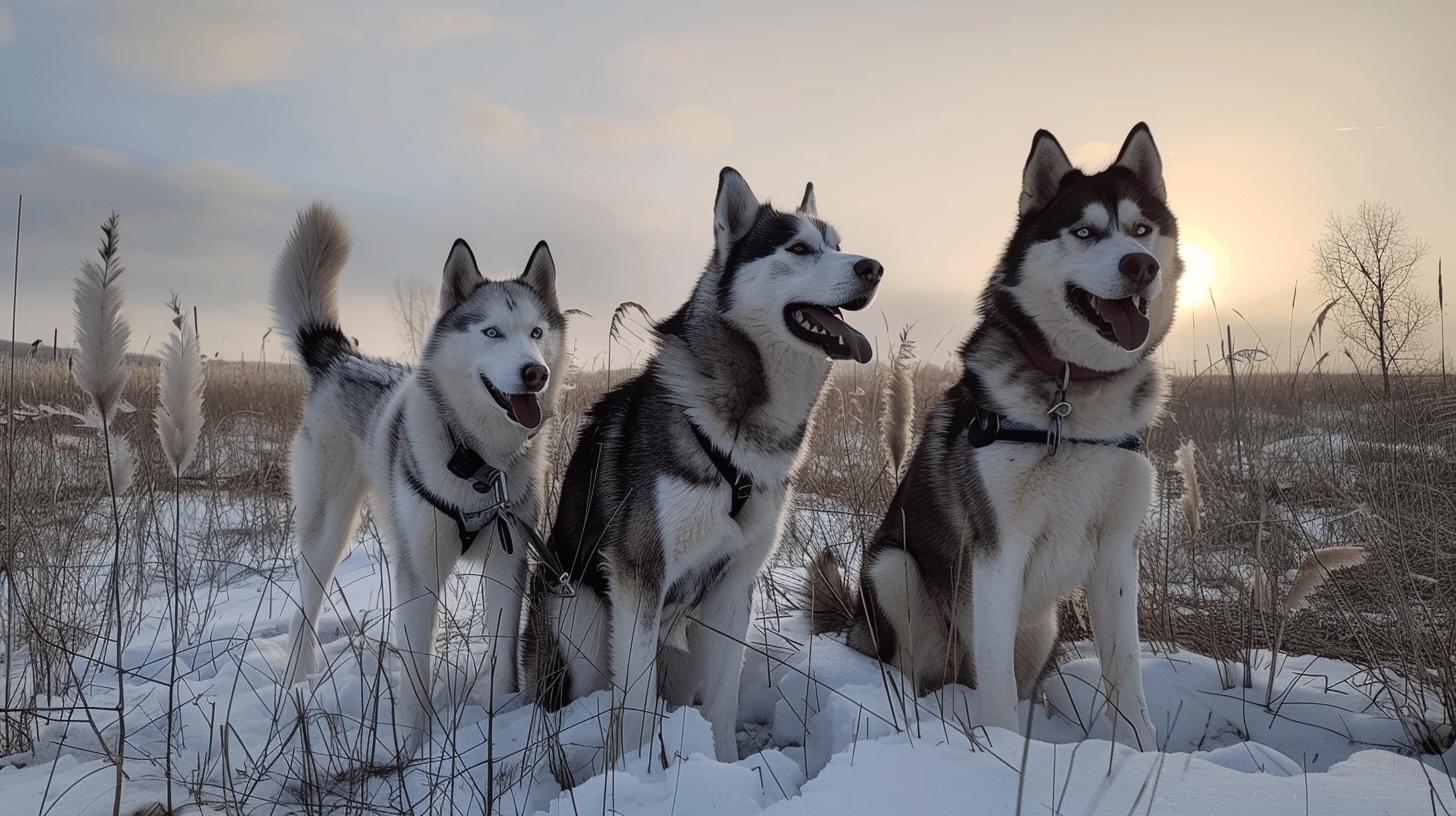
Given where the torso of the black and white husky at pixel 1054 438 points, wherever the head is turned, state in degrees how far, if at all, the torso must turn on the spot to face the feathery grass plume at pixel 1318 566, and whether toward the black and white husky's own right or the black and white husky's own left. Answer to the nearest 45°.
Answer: approximately 45° to the black and white husky's own left

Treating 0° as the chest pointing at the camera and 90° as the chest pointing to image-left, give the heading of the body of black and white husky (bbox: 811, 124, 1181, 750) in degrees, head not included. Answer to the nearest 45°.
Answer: approximately 315°

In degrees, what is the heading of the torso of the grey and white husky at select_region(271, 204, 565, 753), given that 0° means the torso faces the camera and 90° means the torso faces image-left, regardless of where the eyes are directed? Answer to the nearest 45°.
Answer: approximately 315°

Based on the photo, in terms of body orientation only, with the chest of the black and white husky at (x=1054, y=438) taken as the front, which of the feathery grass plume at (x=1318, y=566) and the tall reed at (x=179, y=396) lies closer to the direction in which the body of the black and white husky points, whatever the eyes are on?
the feathery grass plume

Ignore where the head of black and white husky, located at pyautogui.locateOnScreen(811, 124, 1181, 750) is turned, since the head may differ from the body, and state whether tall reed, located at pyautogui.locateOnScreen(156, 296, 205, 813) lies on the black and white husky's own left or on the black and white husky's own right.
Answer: on the black and white husky's own right

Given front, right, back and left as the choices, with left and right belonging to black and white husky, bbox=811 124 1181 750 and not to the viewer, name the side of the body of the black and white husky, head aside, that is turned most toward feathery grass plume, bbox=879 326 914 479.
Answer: back
